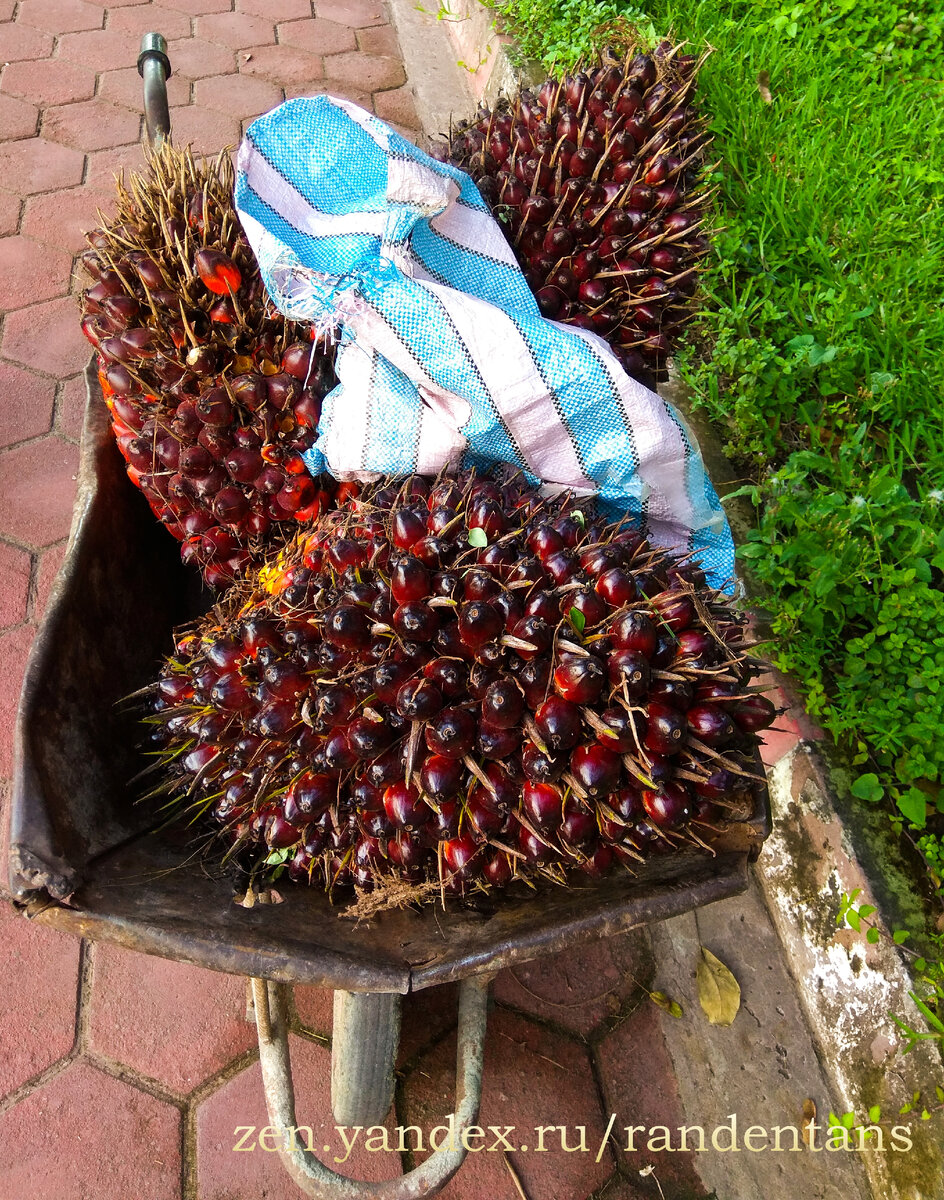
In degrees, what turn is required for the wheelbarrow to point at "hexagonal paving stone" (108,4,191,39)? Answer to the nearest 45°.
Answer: approximately 180°

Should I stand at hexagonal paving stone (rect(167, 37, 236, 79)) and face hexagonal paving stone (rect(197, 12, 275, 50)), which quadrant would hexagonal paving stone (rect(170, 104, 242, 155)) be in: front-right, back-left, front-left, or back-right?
back-right

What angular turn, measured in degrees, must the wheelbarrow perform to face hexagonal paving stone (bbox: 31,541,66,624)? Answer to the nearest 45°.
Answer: approximately 135° to its right

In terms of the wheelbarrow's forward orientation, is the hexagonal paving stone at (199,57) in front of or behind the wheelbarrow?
behind

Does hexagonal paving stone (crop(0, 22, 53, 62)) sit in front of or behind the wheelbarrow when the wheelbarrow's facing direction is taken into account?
behind

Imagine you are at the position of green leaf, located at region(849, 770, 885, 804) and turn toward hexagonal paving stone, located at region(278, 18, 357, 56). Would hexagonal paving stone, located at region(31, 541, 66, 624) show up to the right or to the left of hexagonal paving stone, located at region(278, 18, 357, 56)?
left

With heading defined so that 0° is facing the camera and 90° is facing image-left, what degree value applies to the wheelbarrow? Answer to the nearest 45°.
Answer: approximately 0°

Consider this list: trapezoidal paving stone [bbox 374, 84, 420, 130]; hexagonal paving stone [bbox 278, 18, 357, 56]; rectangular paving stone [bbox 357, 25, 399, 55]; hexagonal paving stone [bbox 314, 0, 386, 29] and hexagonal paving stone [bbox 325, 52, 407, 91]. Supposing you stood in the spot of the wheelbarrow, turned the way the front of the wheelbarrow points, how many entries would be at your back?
5

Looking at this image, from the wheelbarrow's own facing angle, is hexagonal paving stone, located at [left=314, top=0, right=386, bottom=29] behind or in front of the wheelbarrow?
behind

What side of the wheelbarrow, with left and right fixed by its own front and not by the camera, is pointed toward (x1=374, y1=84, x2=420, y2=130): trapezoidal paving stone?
back
